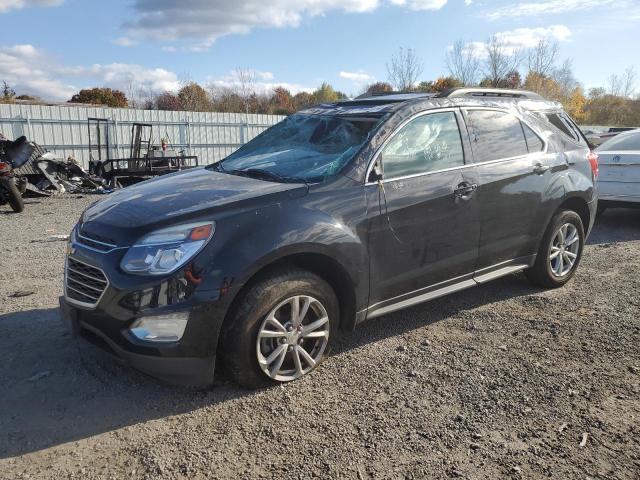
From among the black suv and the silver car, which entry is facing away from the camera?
the silver car

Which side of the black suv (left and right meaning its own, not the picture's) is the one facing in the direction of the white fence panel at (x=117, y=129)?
right

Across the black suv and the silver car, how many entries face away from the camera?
1

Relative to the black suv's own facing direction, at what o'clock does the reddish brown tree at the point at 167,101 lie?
The reddish brown tree is roughly at 4 o'clock from the black suv.

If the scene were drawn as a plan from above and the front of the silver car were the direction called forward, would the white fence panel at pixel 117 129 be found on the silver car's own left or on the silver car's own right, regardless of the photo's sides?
on the silver car's own left

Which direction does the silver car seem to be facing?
away from the camera

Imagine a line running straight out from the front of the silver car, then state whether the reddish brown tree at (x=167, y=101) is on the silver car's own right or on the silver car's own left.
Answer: on the silver car's own left

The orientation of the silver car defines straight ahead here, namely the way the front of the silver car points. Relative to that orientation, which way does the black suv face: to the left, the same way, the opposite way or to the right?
the opposite way

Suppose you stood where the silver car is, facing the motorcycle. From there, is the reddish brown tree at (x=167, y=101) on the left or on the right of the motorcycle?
right

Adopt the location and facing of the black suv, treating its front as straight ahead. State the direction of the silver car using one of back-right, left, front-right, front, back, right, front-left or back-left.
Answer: back

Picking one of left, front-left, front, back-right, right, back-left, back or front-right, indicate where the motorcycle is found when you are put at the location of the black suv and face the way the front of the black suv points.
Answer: right

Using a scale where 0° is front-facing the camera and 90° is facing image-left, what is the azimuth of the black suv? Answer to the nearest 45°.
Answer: approximately 45°
